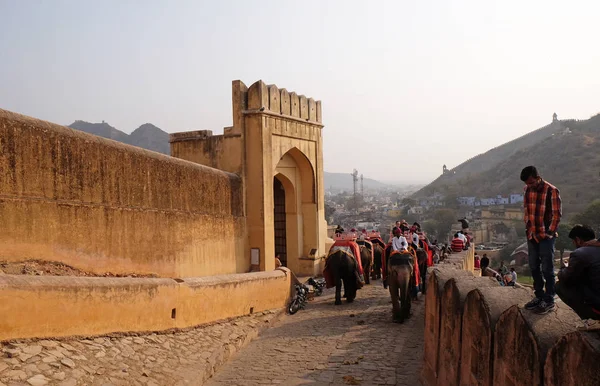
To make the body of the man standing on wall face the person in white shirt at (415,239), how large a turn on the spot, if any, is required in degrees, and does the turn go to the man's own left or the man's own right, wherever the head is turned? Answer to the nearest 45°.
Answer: approximately 135° to the man's own right

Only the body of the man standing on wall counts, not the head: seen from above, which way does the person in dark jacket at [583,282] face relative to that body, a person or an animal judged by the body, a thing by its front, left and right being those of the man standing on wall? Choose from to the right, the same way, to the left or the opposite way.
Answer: to the right

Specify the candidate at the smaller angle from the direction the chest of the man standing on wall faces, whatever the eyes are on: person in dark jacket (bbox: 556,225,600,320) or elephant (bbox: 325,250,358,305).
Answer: the person in dark jacket

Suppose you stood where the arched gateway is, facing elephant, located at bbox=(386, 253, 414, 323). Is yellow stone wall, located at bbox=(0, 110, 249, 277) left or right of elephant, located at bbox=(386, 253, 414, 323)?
right

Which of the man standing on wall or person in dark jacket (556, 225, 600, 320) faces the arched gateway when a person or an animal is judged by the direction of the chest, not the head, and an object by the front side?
the person in dark jacket

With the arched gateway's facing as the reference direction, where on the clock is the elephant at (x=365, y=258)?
The elephant is roughly at 10 o'clock from the arched gateway.

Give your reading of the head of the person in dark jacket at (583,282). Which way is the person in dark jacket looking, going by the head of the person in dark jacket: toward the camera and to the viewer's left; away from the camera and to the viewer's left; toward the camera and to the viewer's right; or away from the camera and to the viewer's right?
away from the camera and to the viewer's left

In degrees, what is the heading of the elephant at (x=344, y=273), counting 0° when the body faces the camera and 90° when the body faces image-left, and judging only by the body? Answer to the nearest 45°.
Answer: approximately 180°
